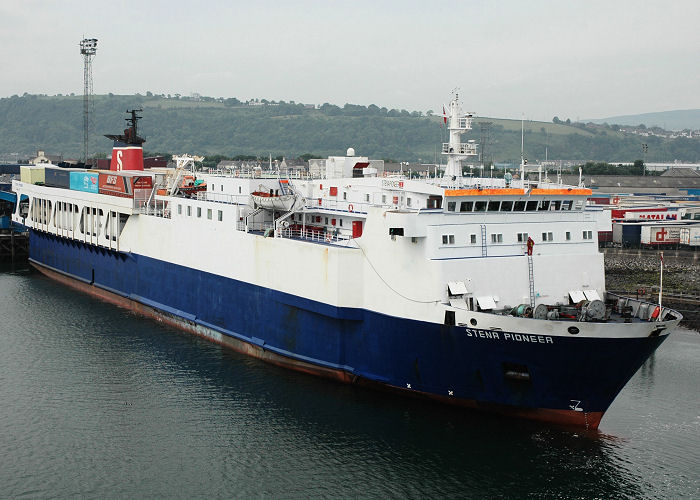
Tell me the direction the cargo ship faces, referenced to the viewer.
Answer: facing the viewer and to the right of the viewer
